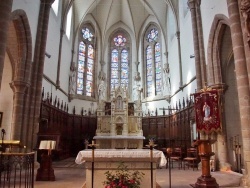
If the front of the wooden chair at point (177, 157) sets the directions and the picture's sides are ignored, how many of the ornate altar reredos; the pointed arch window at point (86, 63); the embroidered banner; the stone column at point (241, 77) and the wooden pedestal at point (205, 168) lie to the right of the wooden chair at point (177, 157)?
2

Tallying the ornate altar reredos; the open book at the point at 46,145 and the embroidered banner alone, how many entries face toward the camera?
3

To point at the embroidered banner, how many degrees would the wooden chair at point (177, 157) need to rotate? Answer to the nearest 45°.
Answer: approximately 90° to its left

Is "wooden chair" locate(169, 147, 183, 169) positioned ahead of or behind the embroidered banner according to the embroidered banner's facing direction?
behind

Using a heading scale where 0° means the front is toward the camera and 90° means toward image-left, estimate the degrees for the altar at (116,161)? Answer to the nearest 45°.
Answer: approximately 0°

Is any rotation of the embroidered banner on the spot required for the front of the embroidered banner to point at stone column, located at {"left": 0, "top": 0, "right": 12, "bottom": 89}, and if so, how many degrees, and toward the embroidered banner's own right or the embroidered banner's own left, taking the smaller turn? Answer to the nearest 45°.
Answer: approximately 45° to the embroidered banner's own right

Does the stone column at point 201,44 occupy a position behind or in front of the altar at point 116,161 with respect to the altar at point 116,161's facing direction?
behind

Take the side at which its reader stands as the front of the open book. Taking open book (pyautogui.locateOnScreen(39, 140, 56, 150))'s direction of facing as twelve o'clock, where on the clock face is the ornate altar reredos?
The ornate altar reredos is roughly at 7 o'clock from the open book.

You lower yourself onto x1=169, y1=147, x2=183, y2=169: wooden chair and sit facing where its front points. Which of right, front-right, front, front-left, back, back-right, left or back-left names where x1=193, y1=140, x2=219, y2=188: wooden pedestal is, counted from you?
front-left

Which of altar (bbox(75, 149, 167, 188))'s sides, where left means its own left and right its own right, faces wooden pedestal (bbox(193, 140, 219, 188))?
left

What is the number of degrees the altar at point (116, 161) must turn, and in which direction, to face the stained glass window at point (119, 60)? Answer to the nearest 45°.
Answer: approximately 180°

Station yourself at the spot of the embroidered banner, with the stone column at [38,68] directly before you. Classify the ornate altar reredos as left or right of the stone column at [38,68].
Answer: right
